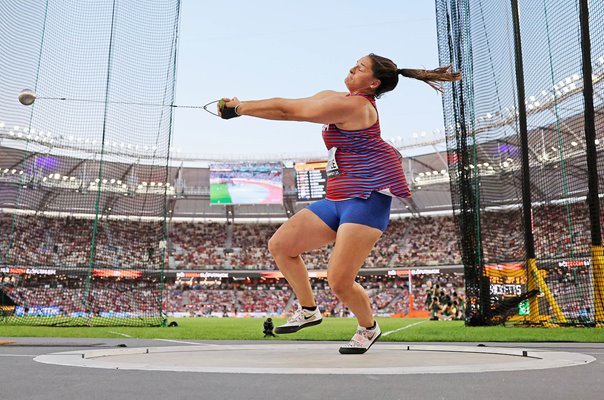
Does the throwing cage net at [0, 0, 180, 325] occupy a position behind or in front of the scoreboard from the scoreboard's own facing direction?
in front

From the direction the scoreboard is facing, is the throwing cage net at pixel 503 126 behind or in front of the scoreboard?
in front

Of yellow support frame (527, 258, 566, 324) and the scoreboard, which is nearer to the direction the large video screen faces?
the yellow support frame

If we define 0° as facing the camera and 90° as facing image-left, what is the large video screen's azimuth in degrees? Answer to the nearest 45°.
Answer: approximately 0°

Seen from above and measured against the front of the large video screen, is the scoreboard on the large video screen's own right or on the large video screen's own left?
on the large video screen's own left

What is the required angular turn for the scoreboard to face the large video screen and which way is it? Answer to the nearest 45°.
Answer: approximately 90° to its right

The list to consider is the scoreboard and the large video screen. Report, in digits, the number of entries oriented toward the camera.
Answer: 2

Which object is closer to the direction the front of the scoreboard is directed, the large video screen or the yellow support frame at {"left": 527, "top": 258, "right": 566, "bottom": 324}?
the yellow support frame

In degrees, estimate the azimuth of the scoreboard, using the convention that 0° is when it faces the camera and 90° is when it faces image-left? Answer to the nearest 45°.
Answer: approximately 0°
